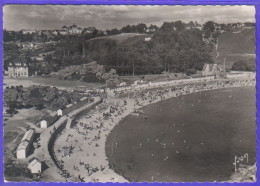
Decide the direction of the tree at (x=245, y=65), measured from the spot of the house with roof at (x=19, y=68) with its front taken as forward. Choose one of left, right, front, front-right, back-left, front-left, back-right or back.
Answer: left

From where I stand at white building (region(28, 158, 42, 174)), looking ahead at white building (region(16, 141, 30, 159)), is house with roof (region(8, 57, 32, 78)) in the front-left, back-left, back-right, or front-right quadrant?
front-right

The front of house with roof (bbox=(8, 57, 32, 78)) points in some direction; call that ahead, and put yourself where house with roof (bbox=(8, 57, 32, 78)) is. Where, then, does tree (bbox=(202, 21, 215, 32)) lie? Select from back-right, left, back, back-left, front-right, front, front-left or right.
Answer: left

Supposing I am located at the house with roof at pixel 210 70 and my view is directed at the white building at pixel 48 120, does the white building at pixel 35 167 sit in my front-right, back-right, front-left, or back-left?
front-left

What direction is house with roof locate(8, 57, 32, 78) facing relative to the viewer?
toward the camera
